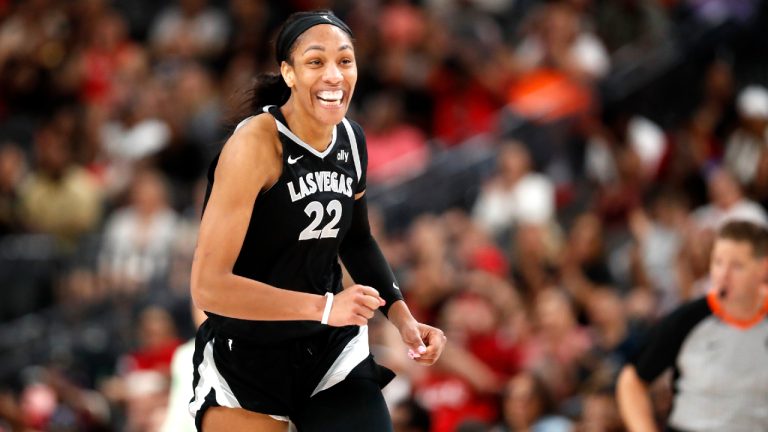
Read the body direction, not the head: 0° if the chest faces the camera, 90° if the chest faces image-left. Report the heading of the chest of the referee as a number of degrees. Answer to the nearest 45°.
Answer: approximately 0°

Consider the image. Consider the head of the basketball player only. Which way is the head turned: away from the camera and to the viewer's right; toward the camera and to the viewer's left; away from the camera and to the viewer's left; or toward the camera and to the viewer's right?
toward the camera and to the viewer's right

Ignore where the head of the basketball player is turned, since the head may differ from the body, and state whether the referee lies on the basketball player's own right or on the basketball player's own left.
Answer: on the basketball player's own left

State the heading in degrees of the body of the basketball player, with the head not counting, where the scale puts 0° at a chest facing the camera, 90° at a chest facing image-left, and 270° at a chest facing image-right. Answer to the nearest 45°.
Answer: approximately 315°
